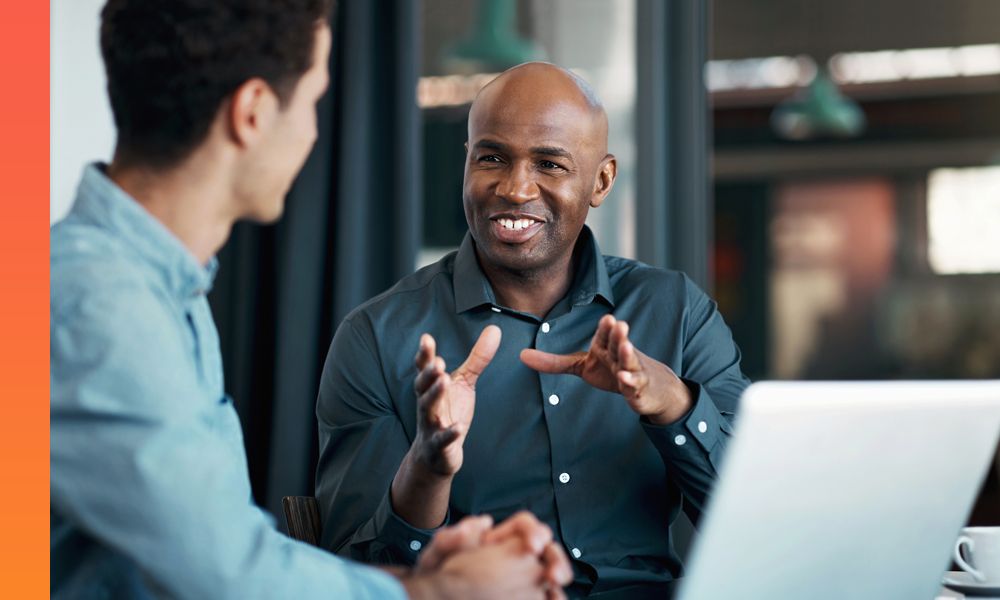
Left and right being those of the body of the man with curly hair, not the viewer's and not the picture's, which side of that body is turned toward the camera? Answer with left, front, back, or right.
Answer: right

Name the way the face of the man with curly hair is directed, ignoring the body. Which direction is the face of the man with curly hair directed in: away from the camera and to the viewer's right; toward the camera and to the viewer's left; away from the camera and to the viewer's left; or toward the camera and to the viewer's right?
away from the camera and to the viewer's right

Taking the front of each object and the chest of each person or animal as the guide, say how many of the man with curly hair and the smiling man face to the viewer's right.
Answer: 1

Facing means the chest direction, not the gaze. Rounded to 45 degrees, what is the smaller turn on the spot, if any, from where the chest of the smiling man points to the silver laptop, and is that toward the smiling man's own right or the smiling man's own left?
0° — they already face it
